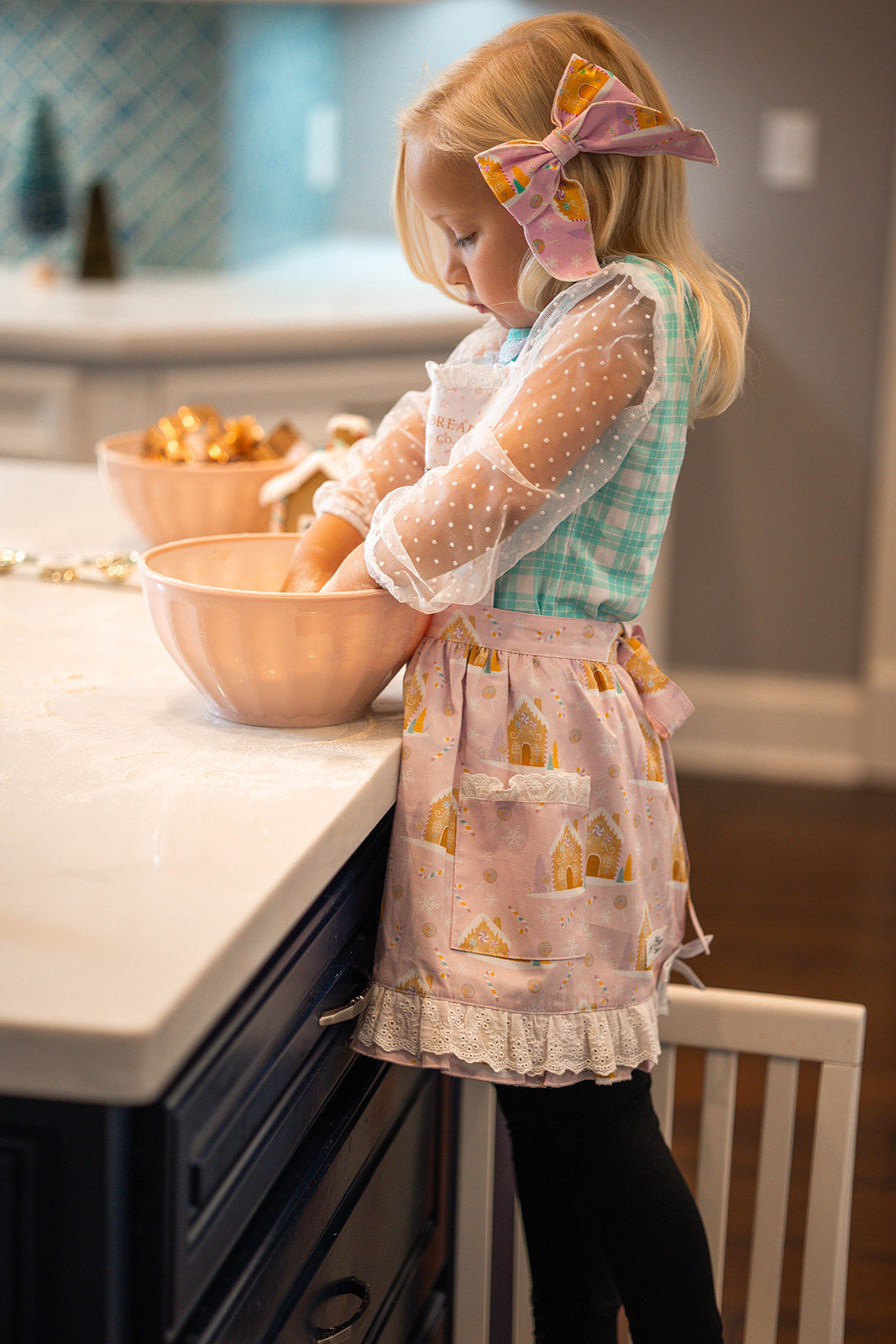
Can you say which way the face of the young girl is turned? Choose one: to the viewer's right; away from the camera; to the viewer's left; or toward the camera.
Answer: to the viewer's left

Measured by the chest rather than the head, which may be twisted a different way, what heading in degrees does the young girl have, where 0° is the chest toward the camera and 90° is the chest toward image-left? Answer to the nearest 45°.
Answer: approximately 90°

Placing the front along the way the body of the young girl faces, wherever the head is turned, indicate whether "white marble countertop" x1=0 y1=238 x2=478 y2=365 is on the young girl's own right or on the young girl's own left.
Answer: on the young girl's own right
